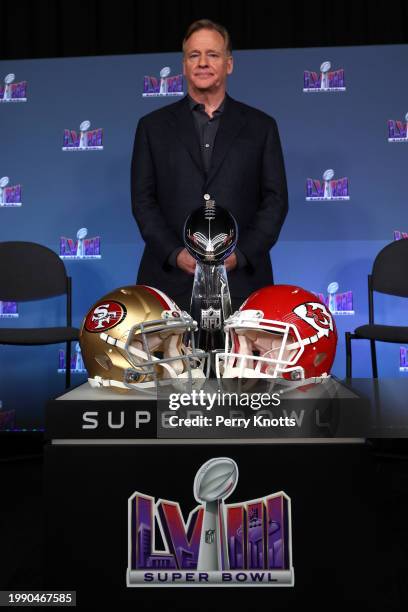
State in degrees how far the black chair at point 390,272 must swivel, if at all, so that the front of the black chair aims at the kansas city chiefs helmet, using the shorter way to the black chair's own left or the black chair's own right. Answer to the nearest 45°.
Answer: approximately 45° to the black chair's own left

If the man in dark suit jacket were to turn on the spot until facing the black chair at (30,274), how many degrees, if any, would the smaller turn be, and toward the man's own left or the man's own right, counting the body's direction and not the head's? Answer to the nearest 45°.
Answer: approximately 135° to the man's own right

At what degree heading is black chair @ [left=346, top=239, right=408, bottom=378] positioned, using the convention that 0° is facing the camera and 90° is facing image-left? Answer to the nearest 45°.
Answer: approximately 45°

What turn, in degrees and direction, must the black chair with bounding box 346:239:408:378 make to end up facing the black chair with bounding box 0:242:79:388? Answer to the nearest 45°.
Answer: approximately 45° to its right
